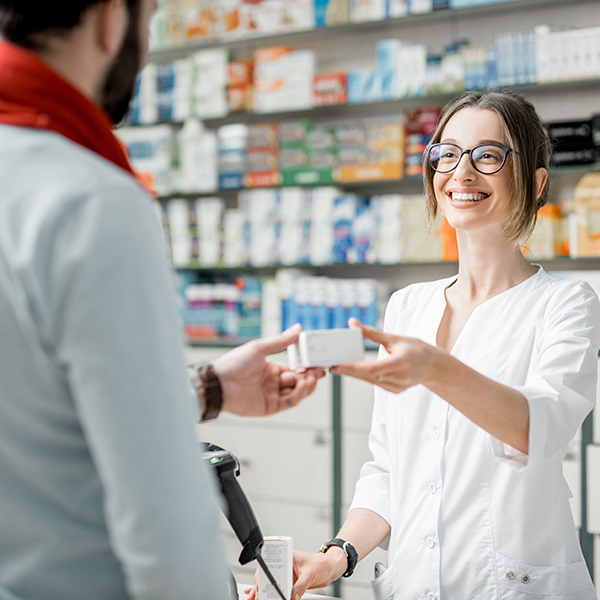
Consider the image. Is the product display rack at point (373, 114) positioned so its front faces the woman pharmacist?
yes

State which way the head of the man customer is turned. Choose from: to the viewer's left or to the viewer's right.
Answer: to the viewer's right

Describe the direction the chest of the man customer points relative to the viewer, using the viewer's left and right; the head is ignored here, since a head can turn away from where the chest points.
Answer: facing away from the viewer and to the right of the viewer

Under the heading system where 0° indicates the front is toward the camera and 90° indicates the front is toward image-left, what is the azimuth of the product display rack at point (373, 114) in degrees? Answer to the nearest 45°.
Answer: approximately 0°

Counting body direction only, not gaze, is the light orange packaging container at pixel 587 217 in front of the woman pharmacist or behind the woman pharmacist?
behind

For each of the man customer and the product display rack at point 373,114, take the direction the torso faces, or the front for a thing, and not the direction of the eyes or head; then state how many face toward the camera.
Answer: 1

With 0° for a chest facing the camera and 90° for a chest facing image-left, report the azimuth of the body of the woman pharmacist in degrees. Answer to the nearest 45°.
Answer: approximately 45°

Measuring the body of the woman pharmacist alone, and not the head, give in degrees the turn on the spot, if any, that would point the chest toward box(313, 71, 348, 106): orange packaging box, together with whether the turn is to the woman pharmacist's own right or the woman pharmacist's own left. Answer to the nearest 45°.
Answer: approximately 135° to the woman pharmacist's own right
